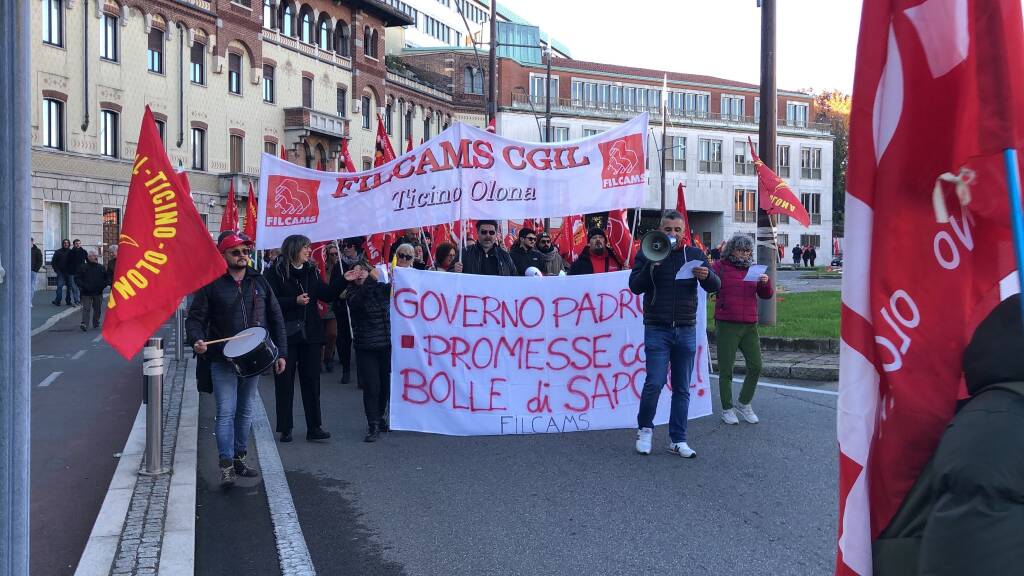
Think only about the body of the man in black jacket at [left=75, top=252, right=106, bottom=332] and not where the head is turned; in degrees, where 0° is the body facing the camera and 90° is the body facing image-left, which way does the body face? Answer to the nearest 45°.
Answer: approximately 0°

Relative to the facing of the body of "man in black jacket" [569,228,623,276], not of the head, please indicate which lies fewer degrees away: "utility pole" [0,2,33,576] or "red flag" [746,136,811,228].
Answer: the utility pole

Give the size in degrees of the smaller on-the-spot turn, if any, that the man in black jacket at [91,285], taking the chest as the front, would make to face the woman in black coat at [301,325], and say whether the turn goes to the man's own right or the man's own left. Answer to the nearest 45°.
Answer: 0° — they already face them

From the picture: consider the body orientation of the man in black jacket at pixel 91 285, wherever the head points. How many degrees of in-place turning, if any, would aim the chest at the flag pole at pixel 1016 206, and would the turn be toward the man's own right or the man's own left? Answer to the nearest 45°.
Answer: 0° — they already face it
